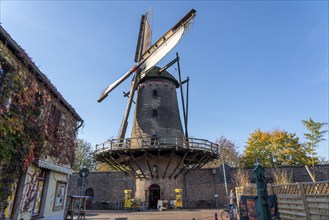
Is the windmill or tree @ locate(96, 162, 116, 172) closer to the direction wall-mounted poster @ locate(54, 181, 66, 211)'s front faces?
the windmill

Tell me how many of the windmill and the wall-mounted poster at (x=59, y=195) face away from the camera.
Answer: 0

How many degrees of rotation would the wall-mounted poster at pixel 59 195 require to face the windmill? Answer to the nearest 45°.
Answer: approximately 90° to its left

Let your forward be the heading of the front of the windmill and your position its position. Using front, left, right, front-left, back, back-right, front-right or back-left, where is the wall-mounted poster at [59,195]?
front

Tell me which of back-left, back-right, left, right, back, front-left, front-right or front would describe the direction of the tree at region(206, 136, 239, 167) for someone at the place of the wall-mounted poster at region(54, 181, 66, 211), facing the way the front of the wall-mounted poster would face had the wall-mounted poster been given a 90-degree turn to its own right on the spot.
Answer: back

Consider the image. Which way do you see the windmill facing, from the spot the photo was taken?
facing the viewer and to the left of the viewer

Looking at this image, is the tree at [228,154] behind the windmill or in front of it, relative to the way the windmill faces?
behind

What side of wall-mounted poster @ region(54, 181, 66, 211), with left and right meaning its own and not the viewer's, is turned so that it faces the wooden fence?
front

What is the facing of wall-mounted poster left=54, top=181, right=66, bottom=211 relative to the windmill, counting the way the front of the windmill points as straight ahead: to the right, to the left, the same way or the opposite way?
to the left
